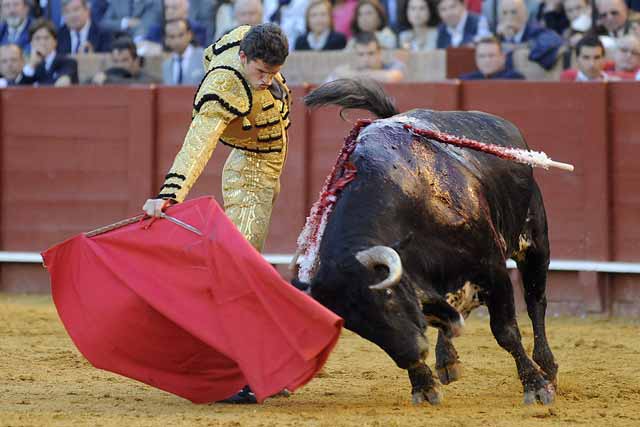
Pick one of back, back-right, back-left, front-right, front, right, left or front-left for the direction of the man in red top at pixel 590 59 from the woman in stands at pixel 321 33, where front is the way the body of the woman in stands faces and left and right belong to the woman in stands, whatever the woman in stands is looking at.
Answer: front-left

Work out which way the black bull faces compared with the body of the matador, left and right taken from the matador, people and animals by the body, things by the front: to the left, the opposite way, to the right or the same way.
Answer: to the right

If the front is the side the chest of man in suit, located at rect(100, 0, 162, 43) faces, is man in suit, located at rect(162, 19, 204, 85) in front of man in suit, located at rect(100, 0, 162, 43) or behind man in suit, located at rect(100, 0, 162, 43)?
in front

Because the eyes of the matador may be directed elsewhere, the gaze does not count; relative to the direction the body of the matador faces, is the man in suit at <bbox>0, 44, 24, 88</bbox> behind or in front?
behind

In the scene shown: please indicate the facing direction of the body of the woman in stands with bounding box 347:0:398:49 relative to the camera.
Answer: toward the camera

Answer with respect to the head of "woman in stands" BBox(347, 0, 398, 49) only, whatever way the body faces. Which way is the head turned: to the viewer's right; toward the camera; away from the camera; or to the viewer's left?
toward the camera

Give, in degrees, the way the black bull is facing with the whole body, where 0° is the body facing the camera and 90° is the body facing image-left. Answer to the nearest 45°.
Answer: approximately 45°

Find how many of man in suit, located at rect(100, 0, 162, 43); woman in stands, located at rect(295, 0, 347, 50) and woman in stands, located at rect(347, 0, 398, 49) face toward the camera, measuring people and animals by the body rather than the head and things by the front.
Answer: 3

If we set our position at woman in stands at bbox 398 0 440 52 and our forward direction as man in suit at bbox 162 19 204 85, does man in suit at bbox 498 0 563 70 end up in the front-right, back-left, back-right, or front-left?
back-left

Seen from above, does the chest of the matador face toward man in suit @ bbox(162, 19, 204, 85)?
no

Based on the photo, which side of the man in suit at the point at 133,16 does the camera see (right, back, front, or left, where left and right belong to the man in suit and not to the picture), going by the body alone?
front

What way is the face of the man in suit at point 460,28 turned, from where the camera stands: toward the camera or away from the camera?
toward the camera

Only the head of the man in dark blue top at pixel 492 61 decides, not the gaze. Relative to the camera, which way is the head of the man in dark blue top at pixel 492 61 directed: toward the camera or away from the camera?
toward the camera

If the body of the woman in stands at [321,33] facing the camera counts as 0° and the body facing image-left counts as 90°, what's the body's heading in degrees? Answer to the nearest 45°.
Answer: approximately 0°

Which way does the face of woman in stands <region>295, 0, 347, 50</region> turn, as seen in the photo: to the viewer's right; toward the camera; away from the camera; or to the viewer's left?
toward the camera

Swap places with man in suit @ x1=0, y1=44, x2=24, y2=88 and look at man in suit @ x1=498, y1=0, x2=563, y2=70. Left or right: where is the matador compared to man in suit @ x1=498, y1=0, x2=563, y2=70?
right
